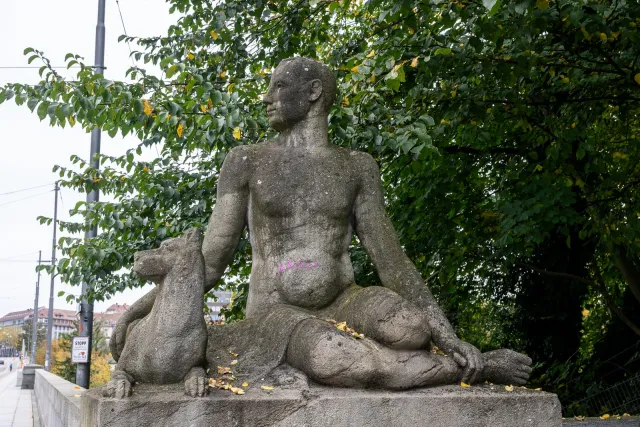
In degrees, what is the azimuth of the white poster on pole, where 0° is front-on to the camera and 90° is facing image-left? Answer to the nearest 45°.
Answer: approximately 0°

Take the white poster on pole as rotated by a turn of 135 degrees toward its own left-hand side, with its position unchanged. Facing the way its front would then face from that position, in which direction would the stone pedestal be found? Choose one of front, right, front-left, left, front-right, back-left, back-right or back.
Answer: back-right

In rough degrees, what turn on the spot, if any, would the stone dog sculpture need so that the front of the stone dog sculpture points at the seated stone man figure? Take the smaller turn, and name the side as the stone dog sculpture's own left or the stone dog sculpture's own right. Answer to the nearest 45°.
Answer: approximately 135° to the stone dog sculpture's own left

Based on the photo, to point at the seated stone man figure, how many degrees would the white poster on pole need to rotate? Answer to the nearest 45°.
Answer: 0° — it already faces it

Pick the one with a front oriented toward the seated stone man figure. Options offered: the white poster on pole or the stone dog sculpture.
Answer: the white poster on pole

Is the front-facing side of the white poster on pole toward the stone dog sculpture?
yes

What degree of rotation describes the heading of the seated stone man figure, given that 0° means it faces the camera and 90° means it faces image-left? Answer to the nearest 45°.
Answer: approximately 0°

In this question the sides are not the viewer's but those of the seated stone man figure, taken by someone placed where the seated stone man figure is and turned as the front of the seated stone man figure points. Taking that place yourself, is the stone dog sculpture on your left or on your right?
on your right
